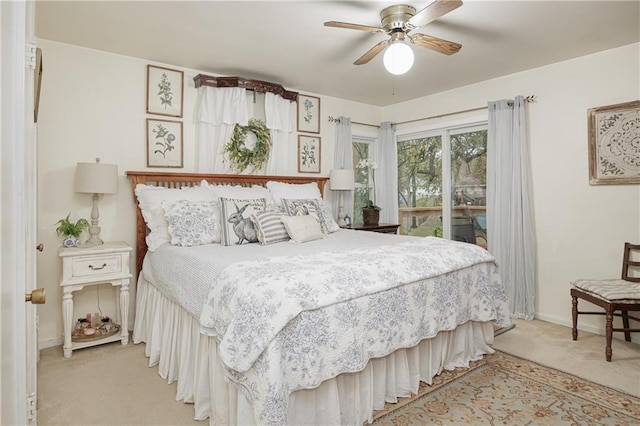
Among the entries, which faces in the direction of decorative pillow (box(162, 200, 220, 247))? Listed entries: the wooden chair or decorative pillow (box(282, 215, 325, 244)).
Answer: the wooden chair

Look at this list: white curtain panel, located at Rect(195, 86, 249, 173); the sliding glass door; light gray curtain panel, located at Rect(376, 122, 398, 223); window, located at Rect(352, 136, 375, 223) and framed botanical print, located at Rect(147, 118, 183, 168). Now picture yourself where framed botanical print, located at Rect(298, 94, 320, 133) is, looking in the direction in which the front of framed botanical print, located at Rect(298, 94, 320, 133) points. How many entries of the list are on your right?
2

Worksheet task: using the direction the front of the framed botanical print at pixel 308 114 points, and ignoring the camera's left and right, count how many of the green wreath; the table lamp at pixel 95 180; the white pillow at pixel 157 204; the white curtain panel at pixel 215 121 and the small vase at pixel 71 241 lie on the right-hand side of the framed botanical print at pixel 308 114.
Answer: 5

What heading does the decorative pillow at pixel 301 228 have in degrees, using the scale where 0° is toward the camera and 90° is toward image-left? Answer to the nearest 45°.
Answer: approximately 315°

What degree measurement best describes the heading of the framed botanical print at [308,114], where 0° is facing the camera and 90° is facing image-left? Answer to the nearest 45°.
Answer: approximately 315°

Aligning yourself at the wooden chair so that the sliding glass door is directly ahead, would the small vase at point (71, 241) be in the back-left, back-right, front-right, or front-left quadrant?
front-left

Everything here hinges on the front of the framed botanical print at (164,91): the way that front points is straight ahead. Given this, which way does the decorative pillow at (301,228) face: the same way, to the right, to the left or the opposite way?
the same way

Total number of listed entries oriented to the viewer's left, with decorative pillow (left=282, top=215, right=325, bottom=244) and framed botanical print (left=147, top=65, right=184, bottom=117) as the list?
0

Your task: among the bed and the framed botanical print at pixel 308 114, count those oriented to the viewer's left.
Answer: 0

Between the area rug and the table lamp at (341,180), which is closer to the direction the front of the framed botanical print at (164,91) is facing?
the area rug

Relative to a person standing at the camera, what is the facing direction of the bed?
facing the viewer and to the right of the viewer

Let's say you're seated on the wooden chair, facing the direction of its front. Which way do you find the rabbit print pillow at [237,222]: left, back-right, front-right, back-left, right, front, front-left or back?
front

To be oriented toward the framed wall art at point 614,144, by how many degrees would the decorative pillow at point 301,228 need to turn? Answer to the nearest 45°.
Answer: approximately 45° to its left

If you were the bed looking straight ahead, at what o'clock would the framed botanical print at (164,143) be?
The framed botanical print is roughly at 6 o'clock from the bed.

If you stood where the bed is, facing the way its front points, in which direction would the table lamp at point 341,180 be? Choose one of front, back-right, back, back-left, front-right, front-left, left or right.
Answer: back-left

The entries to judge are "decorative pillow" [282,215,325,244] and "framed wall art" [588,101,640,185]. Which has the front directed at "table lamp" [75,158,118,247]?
the framed wall art

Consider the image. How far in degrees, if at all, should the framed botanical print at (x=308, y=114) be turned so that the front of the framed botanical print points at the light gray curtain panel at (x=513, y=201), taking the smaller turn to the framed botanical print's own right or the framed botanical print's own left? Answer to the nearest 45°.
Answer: approximately 45° to the framed botanical print's own left

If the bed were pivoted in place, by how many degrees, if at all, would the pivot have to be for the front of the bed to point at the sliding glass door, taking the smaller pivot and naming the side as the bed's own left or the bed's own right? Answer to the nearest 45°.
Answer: approximately 90° to the bed's own left

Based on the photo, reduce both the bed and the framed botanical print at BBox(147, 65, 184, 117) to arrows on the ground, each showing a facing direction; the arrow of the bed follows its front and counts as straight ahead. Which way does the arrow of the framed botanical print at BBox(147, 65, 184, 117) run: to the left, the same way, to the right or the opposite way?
the same way

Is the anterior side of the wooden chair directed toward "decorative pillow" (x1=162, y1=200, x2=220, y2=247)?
yes
